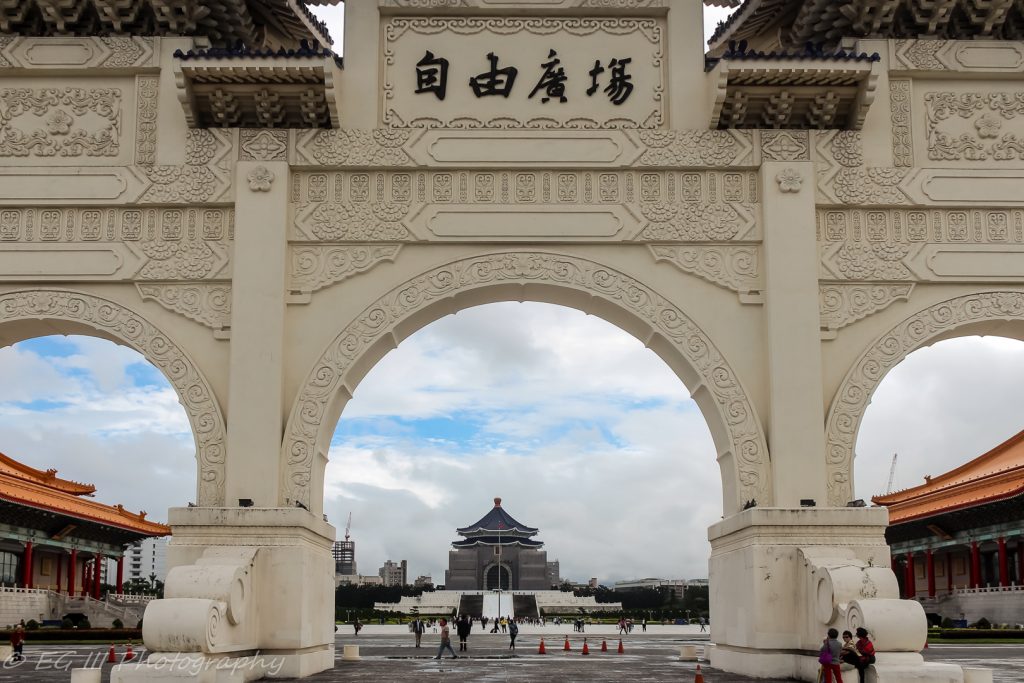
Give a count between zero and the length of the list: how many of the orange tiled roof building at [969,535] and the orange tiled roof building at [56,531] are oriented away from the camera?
0

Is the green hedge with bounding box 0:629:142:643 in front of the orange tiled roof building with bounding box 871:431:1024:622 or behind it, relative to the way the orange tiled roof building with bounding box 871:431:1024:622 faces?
in front

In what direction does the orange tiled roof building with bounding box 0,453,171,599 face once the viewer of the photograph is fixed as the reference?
facing the viewer and to the right of the viewer

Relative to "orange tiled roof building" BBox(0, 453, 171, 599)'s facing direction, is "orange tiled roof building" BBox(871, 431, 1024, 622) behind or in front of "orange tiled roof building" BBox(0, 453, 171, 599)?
in front

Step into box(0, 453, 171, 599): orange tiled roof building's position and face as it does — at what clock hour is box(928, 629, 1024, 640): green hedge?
The green hedge is roughly at 12 o'clock from the orange tiled roof building.

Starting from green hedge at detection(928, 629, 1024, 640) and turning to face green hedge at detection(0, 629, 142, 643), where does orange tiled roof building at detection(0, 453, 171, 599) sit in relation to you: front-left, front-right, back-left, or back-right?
front-right

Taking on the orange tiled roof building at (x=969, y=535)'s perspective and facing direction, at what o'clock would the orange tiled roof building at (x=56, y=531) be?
the orange tiled roof building at (x=56, y=531) is roughly at 1 o'clock from the orange tiled roof building at (x=969, y=535).
